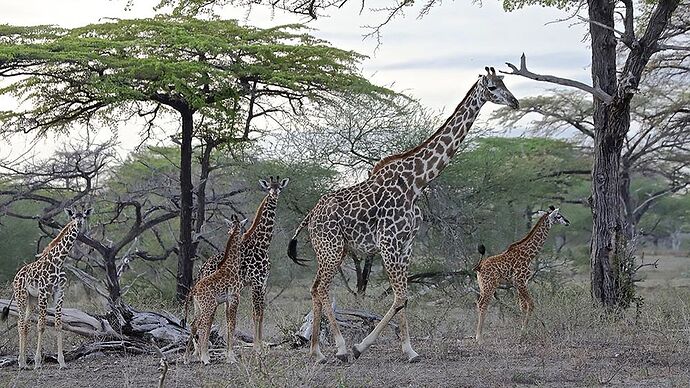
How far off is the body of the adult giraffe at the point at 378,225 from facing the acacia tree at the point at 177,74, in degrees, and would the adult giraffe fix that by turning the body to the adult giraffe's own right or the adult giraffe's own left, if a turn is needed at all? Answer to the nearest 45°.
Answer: approximately 135° to the adult giraffe's own left

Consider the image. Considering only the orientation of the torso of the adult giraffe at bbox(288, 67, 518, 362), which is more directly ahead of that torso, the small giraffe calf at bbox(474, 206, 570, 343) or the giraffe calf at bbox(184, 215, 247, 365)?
the small giraffe calf

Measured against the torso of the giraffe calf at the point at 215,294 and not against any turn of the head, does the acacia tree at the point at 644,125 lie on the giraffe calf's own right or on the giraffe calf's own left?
on the giraffe calf's own left

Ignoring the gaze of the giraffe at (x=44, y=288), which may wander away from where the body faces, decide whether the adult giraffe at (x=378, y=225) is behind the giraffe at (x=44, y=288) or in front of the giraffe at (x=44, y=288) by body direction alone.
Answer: in front

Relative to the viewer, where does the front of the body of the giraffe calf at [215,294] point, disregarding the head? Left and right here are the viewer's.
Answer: facing to the right of the viewer

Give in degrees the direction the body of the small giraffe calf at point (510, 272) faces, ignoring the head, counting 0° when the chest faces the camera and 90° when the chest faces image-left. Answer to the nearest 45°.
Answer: approximately 270°

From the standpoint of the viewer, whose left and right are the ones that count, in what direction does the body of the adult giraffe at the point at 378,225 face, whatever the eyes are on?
facing to the right of the viewer

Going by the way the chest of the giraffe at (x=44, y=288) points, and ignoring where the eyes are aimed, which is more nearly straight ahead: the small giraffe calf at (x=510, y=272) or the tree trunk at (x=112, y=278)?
the small giraffe calf

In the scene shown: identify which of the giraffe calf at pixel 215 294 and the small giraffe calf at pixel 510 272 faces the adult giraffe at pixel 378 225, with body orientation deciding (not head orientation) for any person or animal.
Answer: the giraffe calf

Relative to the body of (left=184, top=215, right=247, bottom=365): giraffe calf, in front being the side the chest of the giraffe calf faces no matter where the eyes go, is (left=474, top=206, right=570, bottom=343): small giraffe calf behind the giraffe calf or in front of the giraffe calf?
in front

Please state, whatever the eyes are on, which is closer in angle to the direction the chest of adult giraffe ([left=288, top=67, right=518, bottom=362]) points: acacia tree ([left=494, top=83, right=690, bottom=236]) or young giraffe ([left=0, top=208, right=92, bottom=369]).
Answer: the acacia tree
